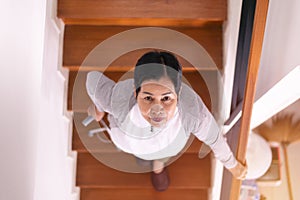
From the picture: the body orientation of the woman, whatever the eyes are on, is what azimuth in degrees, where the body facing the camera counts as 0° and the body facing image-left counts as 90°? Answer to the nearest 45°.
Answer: approximately 0°
